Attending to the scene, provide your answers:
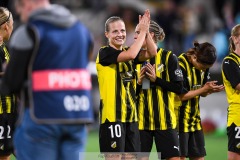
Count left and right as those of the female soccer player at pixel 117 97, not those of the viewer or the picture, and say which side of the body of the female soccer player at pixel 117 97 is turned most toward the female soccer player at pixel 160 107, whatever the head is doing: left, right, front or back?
left

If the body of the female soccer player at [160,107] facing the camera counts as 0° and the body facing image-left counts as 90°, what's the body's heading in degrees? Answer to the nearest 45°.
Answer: approximately 45°
